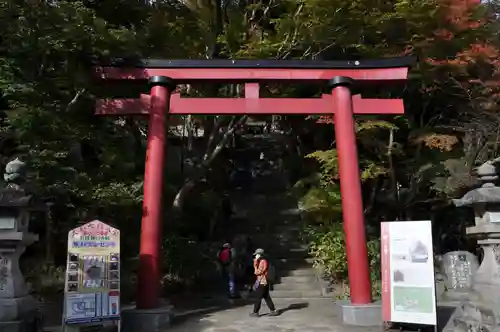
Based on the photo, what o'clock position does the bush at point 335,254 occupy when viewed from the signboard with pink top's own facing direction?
The bush is roughly at 8 o'clock from the signboard with pink top.

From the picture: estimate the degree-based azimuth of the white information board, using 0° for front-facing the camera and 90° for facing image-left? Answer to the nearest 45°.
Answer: approximately 0°

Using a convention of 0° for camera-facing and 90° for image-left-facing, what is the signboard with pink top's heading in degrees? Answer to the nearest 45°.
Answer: approximately 0°

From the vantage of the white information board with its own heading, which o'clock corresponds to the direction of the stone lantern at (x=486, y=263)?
The stone lantern is roughly at 9 o'clock from the white information board.

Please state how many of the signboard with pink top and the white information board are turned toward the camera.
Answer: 2

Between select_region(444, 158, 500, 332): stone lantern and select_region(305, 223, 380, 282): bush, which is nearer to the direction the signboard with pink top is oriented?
the stone lantern

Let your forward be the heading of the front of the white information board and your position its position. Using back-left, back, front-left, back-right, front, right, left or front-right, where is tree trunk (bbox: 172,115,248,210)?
back-right

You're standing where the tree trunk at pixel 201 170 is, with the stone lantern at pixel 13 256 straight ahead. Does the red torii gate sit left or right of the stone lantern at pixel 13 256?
left

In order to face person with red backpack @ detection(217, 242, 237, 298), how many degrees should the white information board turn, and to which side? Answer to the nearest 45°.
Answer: approximately 135° to its right

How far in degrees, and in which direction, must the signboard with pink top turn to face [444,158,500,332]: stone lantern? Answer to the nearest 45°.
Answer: approximately 90° to its left
